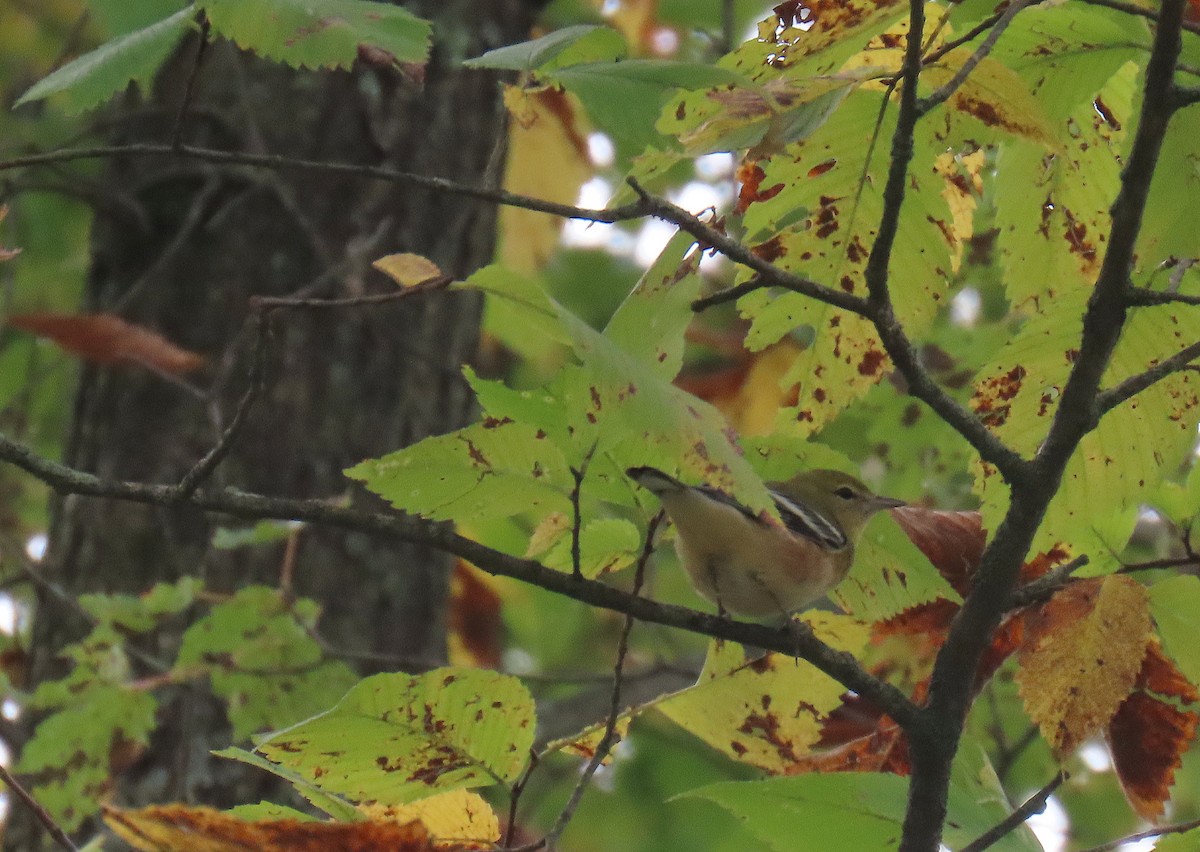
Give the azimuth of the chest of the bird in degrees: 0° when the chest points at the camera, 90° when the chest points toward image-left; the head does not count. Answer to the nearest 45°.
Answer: approximately 270°

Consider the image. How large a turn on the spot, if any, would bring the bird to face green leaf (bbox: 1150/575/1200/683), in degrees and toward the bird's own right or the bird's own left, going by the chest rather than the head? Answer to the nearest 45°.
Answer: approximately 45° to the bird's own right
